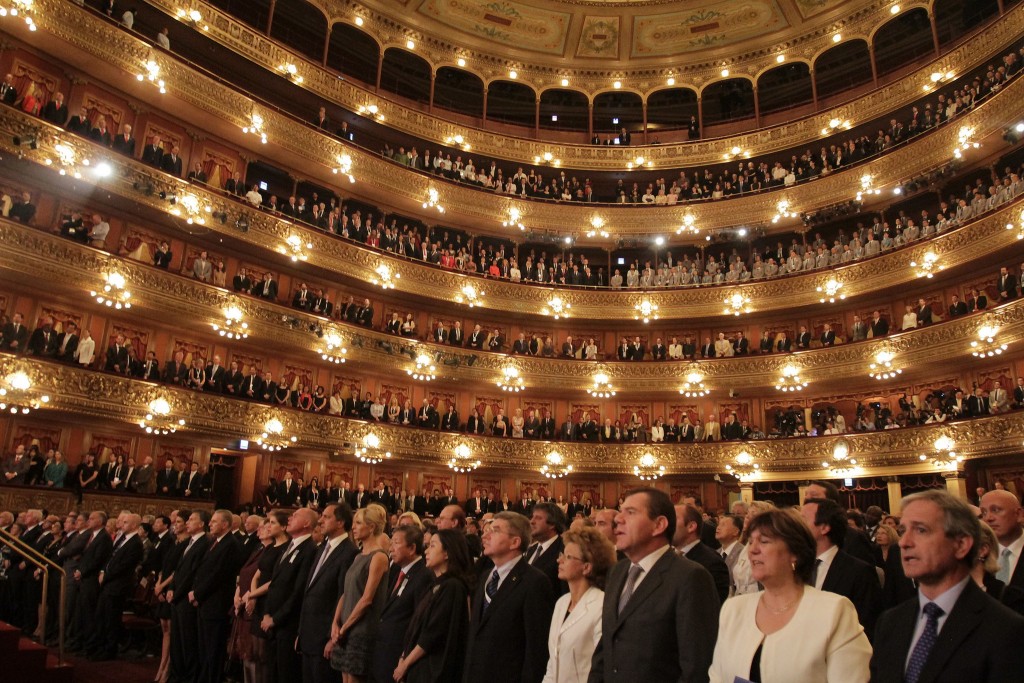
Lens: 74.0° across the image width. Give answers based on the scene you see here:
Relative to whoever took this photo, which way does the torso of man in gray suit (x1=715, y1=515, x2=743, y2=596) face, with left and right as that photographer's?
facing the viewer and to the left of the viewer

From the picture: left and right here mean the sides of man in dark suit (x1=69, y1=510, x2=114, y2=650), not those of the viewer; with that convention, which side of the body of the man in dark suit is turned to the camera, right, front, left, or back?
left

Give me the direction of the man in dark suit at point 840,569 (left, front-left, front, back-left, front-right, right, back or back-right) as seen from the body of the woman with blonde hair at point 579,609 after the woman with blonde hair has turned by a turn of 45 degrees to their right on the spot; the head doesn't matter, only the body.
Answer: back

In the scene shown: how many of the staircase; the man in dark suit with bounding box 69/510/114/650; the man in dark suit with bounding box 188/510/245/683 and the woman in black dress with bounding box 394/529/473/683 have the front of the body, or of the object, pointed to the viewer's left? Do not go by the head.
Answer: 3

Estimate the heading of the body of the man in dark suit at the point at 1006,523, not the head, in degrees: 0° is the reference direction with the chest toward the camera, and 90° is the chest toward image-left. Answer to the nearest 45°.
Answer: approximately 45°

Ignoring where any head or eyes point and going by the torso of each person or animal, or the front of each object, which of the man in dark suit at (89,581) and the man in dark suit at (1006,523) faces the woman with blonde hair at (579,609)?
the man in dark suit at (1006,523)

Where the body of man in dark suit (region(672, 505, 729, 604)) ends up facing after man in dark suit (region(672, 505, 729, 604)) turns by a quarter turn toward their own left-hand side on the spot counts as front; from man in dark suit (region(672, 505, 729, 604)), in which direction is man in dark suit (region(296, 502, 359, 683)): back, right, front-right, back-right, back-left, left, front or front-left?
back-right

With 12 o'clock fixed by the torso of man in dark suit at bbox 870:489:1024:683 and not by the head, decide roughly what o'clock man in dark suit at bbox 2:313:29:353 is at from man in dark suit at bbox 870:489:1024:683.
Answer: man in dark suit at bbox 2:313:29:353 is roughly at 2 o'clock from man in dark suit at bbox 870:489:1024:683.

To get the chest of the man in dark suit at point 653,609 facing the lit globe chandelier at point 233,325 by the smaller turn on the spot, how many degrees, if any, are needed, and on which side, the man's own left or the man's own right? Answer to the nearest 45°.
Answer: approximately 90° to the man's own right

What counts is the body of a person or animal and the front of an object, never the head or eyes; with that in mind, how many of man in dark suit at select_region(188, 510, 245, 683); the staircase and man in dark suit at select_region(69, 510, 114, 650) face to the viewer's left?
2

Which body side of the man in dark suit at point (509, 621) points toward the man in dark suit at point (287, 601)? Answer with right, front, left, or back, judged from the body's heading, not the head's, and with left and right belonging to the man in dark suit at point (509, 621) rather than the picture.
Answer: right

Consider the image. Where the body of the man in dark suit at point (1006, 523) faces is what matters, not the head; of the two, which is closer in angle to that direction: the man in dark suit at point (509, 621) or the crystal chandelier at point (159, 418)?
the man in dark suit
